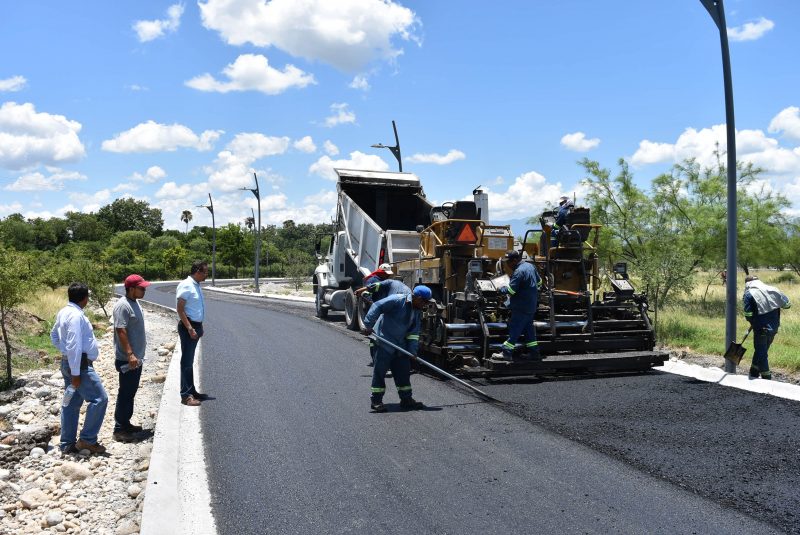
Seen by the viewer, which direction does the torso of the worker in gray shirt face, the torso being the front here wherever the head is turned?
to the viewer's right

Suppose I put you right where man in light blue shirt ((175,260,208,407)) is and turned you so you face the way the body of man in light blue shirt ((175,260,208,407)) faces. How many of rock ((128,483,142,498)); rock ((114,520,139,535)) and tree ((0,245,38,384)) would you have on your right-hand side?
2

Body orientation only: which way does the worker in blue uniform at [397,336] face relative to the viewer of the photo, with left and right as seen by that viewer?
facing the viewer and to the right of the viewer

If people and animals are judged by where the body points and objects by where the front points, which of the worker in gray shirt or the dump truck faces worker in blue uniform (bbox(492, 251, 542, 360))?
the worker in gray shirt

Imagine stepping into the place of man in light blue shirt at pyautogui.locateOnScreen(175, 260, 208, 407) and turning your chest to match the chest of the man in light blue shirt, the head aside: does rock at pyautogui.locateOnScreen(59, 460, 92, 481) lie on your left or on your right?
on your right

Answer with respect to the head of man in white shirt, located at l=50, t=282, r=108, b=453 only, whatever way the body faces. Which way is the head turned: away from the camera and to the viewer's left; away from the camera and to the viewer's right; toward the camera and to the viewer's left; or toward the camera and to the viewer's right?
away from the camera and to the viewer's right

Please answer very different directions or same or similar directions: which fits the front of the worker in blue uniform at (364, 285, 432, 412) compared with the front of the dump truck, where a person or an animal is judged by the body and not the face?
very different directions

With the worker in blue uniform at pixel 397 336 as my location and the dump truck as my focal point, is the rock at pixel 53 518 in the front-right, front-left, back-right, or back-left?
back-left

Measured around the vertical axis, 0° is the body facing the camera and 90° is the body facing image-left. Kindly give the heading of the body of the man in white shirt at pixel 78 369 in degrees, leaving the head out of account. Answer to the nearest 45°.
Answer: approximately 270°

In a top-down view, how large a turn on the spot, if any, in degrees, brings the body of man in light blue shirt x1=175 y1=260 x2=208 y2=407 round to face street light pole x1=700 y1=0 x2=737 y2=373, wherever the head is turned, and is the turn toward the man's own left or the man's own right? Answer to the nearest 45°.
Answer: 0° — they already face it

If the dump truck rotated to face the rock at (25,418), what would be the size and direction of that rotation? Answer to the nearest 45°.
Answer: approximately 90° to its left

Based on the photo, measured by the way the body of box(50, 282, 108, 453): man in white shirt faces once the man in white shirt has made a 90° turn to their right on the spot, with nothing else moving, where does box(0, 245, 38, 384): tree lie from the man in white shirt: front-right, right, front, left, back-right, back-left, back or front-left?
back

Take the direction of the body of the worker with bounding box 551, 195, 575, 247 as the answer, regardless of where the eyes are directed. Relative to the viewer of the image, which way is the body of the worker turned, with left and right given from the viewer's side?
facing to the left of the viewer
